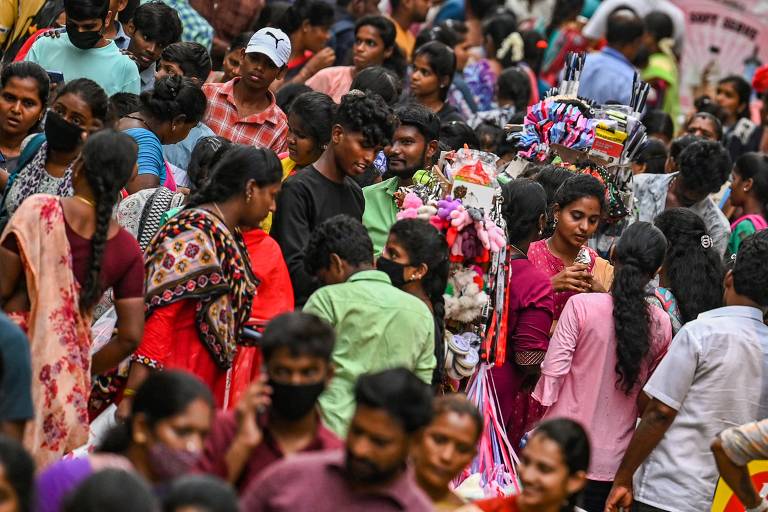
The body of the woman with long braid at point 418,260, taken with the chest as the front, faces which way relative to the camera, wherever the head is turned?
to the viewer's left

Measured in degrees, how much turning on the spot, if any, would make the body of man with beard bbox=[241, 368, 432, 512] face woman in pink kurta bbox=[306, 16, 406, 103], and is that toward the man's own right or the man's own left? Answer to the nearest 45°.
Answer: approximately 135° to the man's own right

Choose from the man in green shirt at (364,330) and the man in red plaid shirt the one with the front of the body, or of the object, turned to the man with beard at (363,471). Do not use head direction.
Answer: the man in red plaid shirt

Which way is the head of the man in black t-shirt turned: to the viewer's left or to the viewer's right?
to the viewer's right

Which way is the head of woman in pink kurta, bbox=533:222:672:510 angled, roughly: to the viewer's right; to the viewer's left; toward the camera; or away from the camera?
away from the camera

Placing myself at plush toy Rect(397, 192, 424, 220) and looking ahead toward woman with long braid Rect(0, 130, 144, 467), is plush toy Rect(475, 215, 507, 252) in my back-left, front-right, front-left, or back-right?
back-left

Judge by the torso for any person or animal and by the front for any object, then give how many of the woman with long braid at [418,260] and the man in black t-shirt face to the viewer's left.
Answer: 1

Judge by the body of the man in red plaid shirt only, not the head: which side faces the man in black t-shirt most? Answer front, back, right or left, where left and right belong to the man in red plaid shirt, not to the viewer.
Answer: front

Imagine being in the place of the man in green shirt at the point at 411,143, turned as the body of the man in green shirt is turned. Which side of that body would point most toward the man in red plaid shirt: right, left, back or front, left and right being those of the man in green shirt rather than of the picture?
right

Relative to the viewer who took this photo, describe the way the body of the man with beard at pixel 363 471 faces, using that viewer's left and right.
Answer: facing the viewer and to the left of the viewer

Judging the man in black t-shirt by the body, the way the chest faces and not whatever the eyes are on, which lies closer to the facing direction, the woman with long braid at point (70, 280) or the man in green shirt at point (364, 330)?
the man in green shirt

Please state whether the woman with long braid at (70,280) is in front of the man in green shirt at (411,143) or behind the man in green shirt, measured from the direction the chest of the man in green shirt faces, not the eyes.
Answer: in front

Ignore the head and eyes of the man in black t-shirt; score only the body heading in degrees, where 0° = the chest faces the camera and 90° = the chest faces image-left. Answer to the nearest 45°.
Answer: approximately 315°

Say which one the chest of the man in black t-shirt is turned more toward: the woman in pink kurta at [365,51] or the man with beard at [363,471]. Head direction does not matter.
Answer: the man with beard

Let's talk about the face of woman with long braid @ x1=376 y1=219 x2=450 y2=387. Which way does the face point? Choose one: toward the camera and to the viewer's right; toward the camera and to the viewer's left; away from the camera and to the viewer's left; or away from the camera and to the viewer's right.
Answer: toward the camera and to the viewer's left
